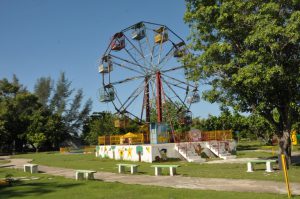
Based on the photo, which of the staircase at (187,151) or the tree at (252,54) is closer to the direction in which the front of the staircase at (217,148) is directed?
the tree

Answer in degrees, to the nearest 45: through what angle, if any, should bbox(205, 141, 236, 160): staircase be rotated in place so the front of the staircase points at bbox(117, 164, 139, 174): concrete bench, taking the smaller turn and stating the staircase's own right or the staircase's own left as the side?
approximately 45° to the staircase's own right

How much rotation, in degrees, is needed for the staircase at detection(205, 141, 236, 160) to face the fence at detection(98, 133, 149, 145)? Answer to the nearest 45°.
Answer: approximately 135° to its right

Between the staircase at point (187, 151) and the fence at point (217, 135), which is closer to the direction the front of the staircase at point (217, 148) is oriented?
the staircase

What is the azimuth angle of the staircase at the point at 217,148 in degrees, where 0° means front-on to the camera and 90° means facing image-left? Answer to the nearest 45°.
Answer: approximately 315°

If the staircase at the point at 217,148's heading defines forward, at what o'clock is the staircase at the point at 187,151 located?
the staircase at the point at 187,151 is roughly at 3 o'clock from the staircase at the point at 217,148.

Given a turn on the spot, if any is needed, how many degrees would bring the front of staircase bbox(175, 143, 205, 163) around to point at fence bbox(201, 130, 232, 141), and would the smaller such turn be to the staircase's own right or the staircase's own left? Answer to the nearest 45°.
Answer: approximately 90° to the staircase's own left

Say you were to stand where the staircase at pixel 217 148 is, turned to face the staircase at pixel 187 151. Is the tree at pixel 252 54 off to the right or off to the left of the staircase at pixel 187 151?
left

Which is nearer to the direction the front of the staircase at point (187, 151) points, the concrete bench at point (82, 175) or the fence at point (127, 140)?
the concrete bench
